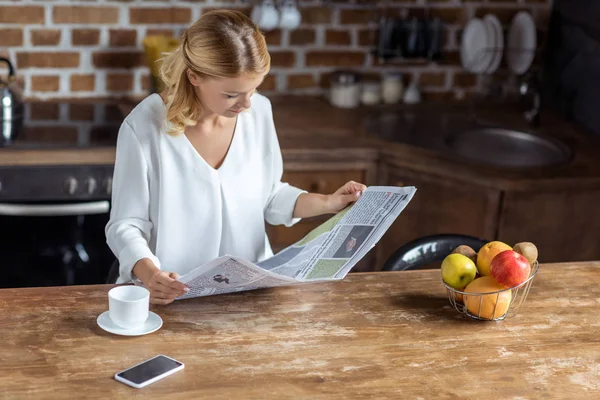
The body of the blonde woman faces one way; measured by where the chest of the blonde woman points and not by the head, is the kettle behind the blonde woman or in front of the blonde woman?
behind

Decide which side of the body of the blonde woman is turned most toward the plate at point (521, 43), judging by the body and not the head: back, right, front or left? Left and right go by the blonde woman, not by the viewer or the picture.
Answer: left

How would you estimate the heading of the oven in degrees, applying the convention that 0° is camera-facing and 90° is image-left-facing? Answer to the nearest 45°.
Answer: approximately 0°

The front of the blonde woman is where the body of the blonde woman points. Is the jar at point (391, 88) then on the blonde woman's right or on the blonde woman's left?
on the blonde woman's left

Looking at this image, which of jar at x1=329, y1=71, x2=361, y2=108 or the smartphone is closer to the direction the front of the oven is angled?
the smartphone

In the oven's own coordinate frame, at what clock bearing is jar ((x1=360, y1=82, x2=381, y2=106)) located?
The jar is roughly at 8 o'clock from the oven.

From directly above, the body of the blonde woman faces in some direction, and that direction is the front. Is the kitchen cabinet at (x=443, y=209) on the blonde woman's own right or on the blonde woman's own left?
on the blonde woman's own left

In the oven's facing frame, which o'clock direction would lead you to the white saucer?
The white saucer is roughly at 12 o'clock from the oven.

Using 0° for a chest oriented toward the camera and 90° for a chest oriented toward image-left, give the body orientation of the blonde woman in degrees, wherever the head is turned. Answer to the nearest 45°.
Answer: approximately 315°

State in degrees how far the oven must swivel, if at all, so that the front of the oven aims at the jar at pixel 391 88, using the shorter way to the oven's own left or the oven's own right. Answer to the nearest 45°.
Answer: approximately 135° to the oven's own left

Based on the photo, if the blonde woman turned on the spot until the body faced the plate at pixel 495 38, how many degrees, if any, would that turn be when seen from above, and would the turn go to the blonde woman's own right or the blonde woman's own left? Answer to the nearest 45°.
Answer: approximately 90° to the blonde woman's own left

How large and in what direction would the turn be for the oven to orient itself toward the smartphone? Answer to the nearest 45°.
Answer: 0° — it already faces it

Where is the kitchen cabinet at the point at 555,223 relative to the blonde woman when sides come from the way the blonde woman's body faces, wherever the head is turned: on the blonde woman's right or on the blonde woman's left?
on the blonde woman's left

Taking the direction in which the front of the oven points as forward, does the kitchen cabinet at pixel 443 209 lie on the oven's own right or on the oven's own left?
on the oven's own left

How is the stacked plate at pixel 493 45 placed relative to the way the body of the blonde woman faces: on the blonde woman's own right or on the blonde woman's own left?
on the blonde woman's own left
